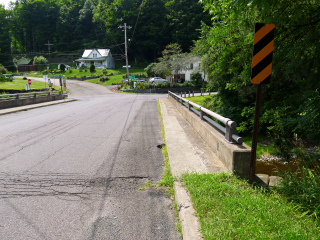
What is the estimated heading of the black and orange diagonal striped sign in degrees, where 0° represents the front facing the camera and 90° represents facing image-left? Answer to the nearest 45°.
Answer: approximately 0°
